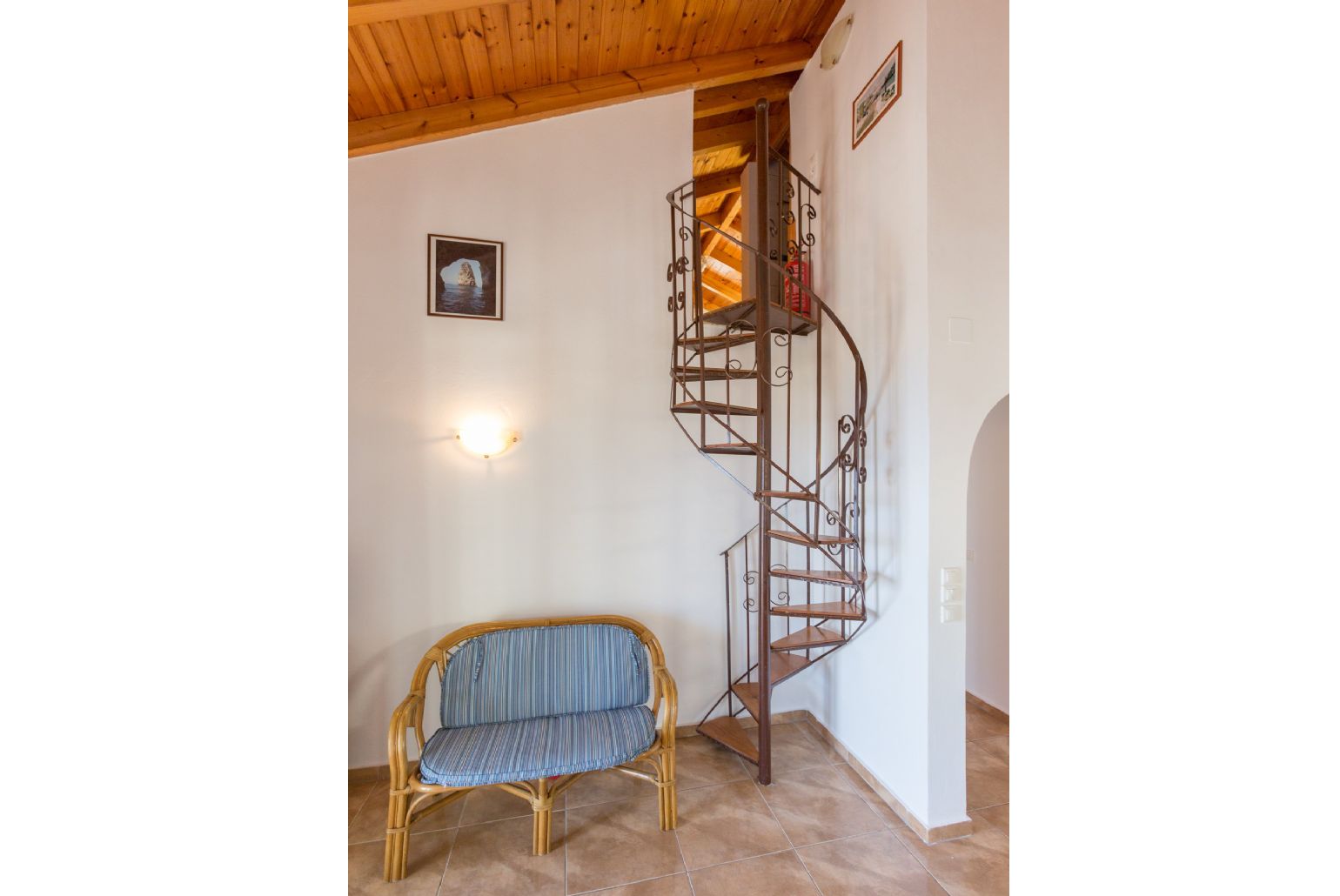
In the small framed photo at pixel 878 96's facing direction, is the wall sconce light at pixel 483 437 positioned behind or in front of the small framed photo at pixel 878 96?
in front

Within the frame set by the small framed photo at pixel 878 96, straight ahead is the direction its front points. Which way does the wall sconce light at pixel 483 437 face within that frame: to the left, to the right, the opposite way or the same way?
to the left

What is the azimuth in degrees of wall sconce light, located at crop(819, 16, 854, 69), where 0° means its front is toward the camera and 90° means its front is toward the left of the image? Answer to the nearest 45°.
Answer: approximately 45°

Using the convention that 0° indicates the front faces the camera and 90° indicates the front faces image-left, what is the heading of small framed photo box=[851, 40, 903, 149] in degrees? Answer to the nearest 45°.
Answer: approximately 45°

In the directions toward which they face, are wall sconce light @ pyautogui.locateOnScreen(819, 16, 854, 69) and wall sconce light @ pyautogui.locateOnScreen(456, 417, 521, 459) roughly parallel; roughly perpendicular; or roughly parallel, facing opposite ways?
roughly perpendicular
